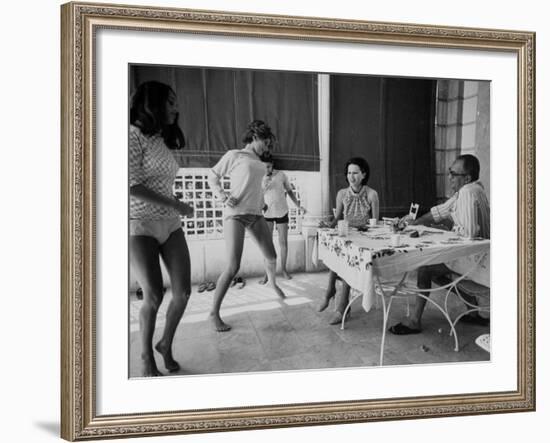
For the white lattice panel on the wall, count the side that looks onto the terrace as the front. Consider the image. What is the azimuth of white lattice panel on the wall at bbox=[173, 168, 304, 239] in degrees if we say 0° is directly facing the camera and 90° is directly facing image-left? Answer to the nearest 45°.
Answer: approximately 0°
